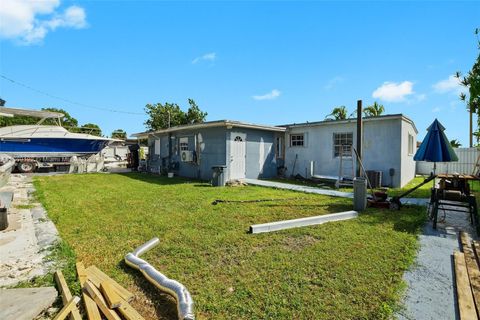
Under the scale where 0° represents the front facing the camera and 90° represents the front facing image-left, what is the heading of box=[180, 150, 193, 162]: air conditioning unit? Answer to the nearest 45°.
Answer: approximately 45°

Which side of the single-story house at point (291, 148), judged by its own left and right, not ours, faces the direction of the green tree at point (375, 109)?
back

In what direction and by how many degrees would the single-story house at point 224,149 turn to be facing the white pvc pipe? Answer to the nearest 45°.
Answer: approximately 45° to its right

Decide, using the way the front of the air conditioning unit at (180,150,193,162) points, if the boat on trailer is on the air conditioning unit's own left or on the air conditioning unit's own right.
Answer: on the air conditioning unit's own right

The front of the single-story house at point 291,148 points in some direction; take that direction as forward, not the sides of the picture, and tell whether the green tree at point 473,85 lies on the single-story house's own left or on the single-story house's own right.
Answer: on the single-story house's own left

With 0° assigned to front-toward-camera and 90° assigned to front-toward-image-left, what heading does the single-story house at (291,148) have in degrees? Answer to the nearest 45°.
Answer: approximately 45°

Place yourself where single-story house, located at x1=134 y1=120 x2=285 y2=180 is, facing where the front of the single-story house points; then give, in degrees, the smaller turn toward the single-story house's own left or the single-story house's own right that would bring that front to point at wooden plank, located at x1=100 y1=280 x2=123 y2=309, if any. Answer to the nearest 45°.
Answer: approximately 45° to the single-story house's own right
